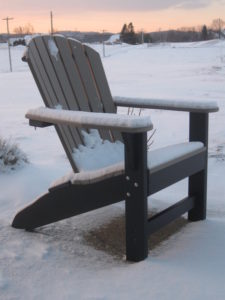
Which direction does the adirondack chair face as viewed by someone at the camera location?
facing the viewer and to the right of the viewer
